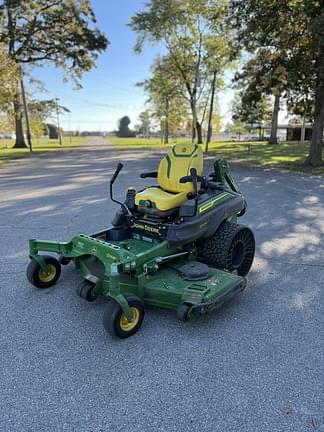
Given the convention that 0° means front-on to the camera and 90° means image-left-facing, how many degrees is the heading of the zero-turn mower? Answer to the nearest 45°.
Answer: approximately 45°

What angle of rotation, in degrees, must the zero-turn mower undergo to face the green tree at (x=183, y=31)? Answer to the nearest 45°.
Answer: approximately 135° to its right

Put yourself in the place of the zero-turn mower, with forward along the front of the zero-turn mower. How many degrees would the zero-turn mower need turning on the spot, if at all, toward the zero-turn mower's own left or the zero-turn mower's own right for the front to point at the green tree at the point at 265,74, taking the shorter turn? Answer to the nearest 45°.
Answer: approximately 180°

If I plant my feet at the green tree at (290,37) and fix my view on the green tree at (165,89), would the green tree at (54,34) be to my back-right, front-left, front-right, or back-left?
front-left

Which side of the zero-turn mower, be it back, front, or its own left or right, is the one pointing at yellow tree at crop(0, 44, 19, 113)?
right

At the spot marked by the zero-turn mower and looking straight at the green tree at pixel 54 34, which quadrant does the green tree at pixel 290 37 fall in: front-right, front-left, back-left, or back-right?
front-right

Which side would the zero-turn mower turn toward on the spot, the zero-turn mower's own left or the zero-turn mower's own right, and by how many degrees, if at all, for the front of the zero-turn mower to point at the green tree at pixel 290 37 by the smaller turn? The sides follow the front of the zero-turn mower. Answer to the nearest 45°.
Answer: approximately 180°

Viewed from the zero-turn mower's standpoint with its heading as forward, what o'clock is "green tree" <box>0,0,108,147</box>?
The green tree is roughly at 4 o'clock from the zero-turn mower.

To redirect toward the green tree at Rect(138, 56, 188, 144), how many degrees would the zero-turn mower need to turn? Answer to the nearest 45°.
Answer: approximately 135° to its right

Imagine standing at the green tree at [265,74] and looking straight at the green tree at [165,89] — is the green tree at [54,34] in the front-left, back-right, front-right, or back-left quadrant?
front-left
